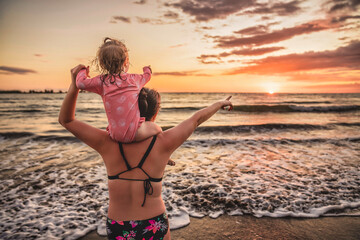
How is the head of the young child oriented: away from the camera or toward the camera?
away from the camera

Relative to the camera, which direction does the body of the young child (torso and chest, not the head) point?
away from the camera

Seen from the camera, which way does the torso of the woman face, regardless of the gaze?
away from the camera
